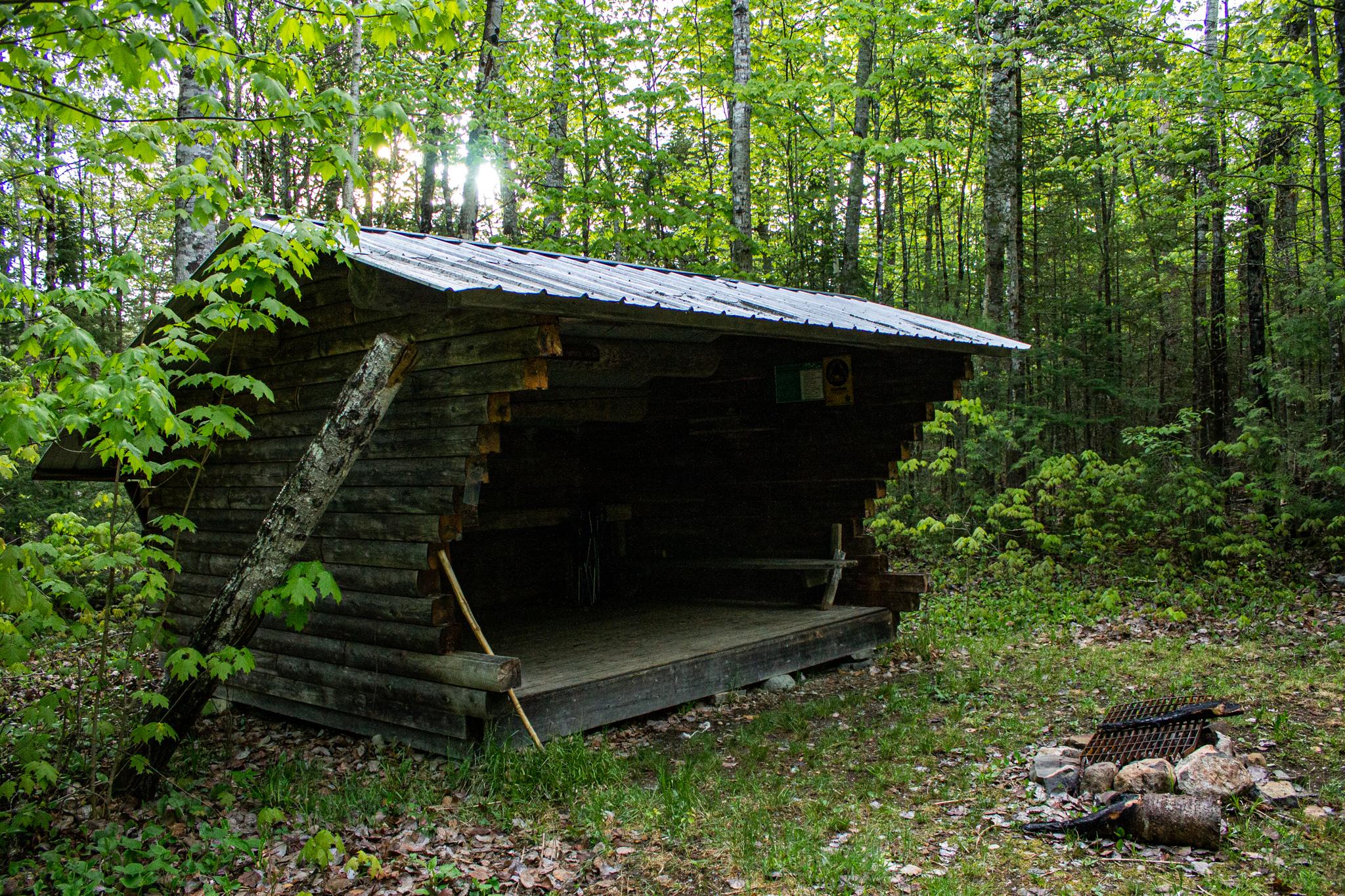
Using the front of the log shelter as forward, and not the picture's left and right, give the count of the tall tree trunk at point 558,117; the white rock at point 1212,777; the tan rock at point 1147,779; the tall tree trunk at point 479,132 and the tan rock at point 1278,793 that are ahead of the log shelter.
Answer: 3

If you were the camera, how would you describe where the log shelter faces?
facing the viewer and to the right of the viewer

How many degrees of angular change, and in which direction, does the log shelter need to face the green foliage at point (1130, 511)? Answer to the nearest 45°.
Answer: approximately 90° to its left

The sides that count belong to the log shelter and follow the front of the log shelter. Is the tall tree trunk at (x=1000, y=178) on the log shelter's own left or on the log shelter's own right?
on the log shelter's own left

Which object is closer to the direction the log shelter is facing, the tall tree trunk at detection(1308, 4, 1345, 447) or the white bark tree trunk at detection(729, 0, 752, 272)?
the tall tree trunk

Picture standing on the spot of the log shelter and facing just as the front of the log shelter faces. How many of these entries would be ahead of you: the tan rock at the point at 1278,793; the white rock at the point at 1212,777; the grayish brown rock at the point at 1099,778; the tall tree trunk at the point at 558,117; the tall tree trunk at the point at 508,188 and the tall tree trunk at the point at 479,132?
3

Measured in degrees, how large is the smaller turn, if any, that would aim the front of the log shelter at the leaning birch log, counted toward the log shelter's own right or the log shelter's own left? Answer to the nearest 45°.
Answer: approximately 90° to the log shelter's own right

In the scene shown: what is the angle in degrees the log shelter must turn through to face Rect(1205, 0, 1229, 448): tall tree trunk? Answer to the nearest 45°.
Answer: approximately 90° to its left

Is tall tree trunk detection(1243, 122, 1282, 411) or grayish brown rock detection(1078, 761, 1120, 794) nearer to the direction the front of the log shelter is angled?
the grayish brown rock

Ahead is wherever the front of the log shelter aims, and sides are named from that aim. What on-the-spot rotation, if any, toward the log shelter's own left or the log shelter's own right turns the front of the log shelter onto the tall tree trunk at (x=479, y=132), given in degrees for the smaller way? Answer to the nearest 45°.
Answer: approximately 135° to the log shelter's own left

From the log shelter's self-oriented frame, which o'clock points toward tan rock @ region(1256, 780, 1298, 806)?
The tan rock is roughly at 12 o'clock from the log shelter.

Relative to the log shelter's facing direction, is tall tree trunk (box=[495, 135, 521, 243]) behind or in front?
behind

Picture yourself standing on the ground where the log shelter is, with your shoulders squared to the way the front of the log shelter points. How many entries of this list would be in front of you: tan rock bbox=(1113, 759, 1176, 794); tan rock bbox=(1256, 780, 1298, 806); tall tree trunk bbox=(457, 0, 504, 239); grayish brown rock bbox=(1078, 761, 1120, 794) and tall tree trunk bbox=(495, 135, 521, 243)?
3
